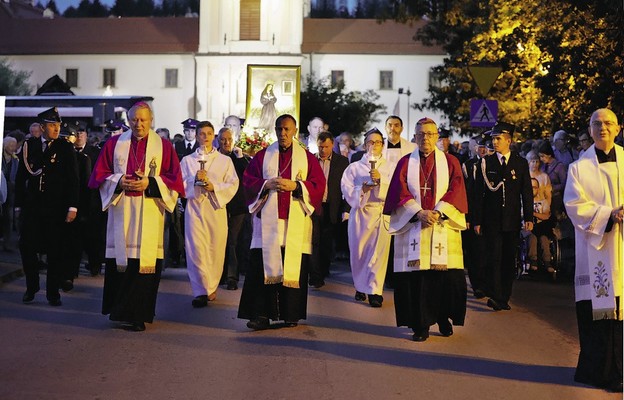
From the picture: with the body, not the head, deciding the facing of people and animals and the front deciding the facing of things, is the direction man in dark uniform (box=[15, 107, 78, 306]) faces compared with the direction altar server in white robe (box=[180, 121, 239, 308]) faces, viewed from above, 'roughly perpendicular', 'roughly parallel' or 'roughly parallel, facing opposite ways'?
roughly parallel

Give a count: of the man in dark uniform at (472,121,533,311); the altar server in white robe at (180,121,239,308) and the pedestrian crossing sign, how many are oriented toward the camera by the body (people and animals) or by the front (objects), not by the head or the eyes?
3

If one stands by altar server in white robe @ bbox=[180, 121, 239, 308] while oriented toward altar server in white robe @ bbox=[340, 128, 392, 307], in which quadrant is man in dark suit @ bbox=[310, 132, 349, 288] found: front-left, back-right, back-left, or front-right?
front-left

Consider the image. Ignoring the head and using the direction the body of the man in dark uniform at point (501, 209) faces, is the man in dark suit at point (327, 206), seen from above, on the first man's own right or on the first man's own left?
on the first man's own right

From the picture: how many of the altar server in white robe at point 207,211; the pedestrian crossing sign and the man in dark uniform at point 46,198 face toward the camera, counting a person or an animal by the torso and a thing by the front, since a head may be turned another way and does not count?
3

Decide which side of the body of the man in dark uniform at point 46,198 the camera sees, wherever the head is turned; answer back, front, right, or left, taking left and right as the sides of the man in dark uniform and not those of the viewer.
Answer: front

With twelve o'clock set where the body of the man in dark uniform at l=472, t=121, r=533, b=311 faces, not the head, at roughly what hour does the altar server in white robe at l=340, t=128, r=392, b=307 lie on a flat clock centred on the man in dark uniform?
The altar server in white robe is roughly at 3 o'clock from the man in dark uniform.

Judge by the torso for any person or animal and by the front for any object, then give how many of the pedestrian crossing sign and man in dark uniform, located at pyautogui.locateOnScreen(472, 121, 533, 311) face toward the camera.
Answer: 2

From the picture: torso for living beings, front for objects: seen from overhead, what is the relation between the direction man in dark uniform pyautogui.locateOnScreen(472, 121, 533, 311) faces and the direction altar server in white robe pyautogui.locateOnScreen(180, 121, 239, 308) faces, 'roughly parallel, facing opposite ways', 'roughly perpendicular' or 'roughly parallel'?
roughly parallel

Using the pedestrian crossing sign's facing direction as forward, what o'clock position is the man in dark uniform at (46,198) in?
The man in dark uniform is roughly at 1 o'clock from the pedestrian crossing sign.

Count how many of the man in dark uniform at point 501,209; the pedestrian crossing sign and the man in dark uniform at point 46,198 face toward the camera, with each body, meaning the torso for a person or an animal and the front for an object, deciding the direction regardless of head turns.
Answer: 3

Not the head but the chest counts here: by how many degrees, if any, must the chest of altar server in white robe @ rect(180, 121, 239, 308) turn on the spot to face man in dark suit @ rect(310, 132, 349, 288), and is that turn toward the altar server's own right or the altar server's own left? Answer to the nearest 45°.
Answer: approximately 135° to the altar server's own left

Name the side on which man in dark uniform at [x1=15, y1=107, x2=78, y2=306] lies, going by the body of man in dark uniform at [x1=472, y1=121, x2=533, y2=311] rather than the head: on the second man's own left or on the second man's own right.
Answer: on the second man's own right

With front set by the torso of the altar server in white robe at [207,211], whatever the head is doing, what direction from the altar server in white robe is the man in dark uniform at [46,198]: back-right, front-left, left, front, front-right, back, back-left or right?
right

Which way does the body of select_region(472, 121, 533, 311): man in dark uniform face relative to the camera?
toward the camera

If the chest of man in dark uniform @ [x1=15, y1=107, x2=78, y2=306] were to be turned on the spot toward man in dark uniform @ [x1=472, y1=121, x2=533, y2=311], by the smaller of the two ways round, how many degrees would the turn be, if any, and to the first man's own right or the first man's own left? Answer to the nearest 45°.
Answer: approximately 90° to the first man's own left
